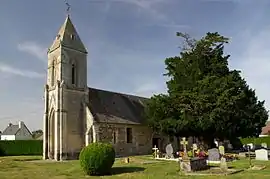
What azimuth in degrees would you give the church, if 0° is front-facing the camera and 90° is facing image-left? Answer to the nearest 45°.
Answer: approximately 45°

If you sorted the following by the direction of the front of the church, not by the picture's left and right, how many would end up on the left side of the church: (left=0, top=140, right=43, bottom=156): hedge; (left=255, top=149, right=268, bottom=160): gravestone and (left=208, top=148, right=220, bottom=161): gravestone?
2

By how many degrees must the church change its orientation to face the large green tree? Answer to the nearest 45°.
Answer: approximately 135° to its left

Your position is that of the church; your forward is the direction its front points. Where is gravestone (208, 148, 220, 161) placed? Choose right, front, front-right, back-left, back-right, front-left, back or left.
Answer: left

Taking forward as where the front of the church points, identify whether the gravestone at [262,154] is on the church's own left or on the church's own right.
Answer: on the church's own left

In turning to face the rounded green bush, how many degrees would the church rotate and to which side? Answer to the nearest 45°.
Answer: approximately 45° to its left

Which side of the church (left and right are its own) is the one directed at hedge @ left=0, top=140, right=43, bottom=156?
right
